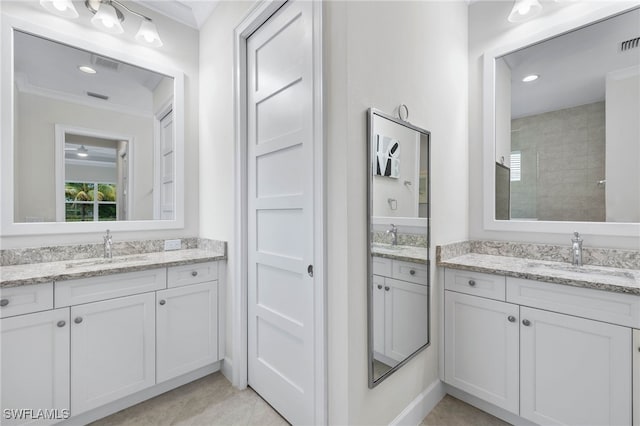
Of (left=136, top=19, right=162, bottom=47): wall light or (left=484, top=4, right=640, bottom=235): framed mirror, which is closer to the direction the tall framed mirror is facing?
the framed mirror

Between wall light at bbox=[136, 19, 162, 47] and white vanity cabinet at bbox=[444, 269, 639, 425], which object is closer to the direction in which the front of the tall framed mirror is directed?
the white vanity cabinet

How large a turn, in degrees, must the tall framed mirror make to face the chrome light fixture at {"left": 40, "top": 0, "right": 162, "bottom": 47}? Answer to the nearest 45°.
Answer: approximately 135° to its right

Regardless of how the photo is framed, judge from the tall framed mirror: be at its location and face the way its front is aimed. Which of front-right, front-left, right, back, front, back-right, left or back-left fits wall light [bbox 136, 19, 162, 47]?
back-right

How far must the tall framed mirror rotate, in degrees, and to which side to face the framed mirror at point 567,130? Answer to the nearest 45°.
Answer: approximately 90° to its left

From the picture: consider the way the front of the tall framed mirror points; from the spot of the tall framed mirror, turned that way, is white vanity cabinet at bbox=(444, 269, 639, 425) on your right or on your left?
on your left
